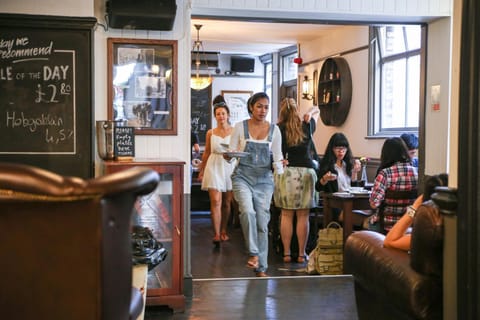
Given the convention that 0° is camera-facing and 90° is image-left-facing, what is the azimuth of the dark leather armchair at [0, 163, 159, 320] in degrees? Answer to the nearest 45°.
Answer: approximately 225°

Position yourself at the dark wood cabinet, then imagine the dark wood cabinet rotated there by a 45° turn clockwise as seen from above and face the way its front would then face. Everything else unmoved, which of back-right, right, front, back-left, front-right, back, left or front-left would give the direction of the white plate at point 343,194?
back

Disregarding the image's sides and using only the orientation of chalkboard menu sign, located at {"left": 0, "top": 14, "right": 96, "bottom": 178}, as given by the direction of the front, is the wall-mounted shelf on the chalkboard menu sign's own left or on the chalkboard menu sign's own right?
on the chalkboard menu sign's own left

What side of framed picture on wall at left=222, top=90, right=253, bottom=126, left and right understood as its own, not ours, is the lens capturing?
front

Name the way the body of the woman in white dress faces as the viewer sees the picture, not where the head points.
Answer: toward the camera

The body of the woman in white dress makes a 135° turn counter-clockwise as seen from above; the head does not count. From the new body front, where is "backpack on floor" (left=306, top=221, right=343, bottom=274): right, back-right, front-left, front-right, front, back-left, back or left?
right

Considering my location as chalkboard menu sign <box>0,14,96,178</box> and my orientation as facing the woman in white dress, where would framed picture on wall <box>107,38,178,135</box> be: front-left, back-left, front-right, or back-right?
front-right

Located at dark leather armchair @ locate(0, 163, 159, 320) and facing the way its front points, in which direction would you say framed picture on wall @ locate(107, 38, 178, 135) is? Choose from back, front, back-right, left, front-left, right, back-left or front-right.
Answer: front-left

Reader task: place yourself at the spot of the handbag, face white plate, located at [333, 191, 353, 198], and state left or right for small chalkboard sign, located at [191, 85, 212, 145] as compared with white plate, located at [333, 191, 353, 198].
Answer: left

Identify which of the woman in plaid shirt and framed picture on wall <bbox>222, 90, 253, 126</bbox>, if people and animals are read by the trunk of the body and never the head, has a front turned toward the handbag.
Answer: the framed picture on wall

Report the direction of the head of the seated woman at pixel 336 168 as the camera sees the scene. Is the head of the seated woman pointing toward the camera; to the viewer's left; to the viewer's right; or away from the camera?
toward the camera

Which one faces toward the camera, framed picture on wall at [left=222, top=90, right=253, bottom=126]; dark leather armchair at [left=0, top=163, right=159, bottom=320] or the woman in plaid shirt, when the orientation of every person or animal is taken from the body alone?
the framed picture on wall

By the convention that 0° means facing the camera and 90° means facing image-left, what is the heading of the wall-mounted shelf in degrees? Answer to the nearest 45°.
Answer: approximately 45°

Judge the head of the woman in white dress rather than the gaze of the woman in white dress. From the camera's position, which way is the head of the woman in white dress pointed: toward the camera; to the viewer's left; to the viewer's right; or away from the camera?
toward the camera

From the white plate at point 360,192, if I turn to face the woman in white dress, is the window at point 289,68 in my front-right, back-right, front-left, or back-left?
front-right

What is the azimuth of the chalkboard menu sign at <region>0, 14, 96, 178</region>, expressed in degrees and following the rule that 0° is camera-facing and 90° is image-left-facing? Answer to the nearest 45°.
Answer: approximately 0°

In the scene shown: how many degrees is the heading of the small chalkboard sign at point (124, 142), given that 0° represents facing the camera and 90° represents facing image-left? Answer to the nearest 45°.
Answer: approximately 0°

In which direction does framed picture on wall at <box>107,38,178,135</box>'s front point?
toward the camera

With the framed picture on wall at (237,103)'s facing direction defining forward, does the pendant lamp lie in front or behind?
in front

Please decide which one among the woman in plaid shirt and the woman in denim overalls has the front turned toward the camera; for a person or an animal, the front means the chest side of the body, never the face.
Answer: the woman in denim overalls

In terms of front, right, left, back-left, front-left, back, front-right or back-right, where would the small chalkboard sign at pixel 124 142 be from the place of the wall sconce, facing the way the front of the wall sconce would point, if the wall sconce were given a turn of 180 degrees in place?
back-right

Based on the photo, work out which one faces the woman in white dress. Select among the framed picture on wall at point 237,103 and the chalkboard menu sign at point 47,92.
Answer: the framed picture on wall

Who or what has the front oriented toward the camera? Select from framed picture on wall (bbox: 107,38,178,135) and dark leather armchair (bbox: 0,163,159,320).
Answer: the framed picture on wall
